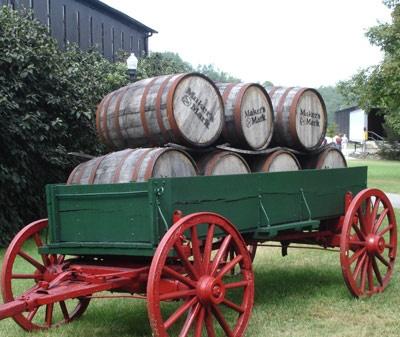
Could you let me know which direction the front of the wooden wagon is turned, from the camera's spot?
facing the viewer and to the left of the viewer

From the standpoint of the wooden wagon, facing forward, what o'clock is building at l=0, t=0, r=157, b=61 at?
The building is roughly at 4 o'clock from the wooden wagon.

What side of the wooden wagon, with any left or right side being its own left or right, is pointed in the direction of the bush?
right

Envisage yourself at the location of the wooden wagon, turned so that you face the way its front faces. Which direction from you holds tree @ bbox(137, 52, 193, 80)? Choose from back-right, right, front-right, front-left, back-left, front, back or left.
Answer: back-right
